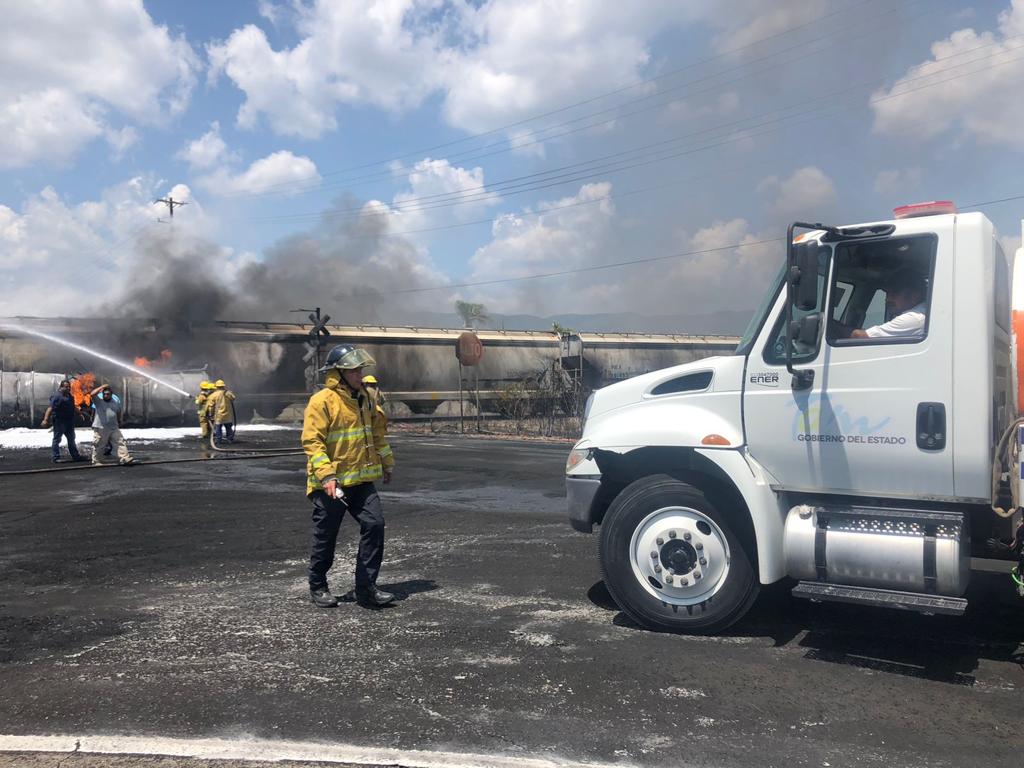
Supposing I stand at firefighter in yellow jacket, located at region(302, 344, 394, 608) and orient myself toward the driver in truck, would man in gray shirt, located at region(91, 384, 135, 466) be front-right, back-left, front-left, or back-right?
back-left

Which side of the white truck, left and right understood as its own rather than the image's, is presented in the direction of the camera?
left

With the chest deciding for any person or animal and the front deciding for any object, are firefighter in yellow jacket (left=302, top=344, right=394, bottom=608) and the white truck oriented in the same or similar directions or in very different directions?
very different directions

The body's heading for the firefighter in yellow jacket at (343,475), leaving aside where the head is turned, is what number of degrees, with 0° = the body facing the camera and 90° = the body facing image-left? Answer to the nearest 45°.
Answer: approximately 315°

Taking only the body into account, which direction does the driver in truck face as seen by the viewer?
to the viewer's left

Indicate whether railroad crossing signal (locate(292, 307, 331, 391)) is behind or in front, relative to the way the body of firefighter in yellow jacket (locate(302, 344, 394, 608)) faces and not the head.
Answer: behind

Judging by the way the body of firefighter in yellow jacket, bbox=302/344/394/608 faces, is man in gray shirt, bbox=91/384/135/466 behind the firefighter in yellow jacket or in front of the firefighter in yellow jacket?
behind

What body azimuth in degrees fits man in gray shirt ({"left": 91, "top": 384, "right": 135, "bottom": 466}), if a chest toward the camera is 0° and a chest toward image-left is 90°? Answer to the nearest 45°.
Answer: approximately 0°
